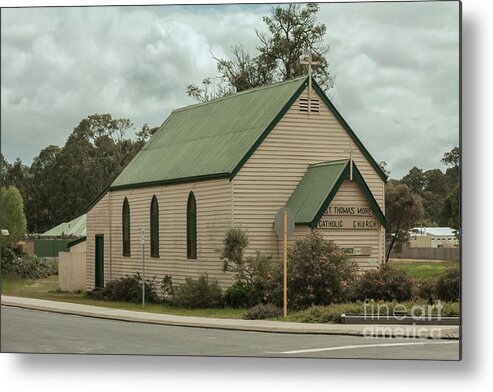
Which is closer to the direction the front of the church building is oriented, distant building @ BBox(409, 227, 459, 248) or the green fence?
the distant building

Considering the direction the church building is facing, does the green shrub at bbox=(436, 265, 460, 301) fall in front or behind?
in front

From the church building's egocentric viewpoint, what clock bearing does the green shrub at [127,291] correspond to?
The green shrub is roughly at 4 o'clock from the church building.

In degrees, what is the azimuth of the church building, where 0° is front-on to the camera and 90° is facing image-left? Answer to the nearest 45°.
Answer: approximately 315°

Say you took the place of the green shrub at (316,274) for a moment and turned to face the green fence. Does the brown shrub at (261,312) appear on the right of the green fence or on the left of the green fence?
left
